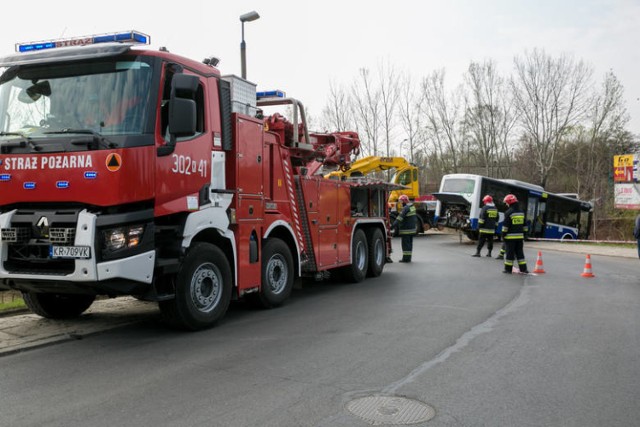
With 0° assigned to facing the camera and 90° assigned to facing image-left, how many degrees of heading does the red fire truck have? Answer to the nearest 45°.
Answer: approximately 45°

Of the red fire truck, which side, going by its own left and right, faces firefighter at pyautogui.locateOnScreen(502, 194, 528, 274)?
back

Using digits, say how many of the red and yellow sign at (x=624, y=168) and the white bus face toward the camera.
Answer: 1

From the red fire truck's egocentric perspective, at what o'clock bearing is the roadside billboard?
The roadside billboard is roughly at 6 o'clock from the red fire truck.
